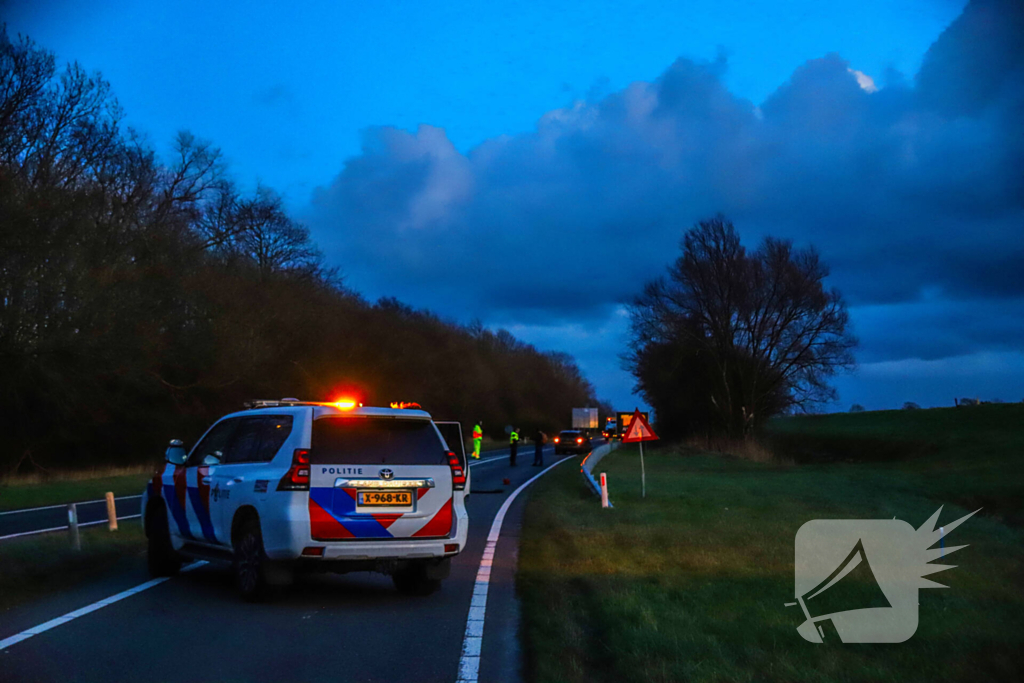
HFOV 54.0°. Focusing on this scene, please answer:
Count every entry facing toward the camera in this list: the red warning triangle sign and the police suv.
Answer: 1

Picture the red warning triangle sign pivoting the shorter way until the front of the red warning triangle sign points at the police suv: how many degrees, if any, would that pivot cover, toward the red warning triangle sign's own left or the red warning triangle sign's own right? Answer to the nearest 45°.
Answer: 0° — it already faces it

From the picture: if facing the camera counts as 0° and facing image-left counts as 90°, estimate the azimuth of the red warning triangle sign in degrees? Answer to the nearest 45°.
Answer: approximately 0°

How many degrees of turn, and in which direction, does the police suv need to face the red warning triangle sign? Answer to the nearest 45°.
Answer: approximately 90° to its right

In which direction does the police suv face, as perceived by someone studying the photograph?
facing away from the viewer and to the left of the viewer
